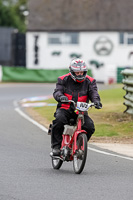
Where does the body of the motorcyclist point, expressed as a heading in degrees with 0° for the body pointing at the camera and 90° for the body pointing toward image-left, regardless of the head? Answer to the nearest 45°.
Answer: approximately 315°

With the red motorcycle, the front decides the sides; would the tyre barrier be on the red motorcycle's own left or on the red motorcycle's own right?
on the red motorcycle's own left
